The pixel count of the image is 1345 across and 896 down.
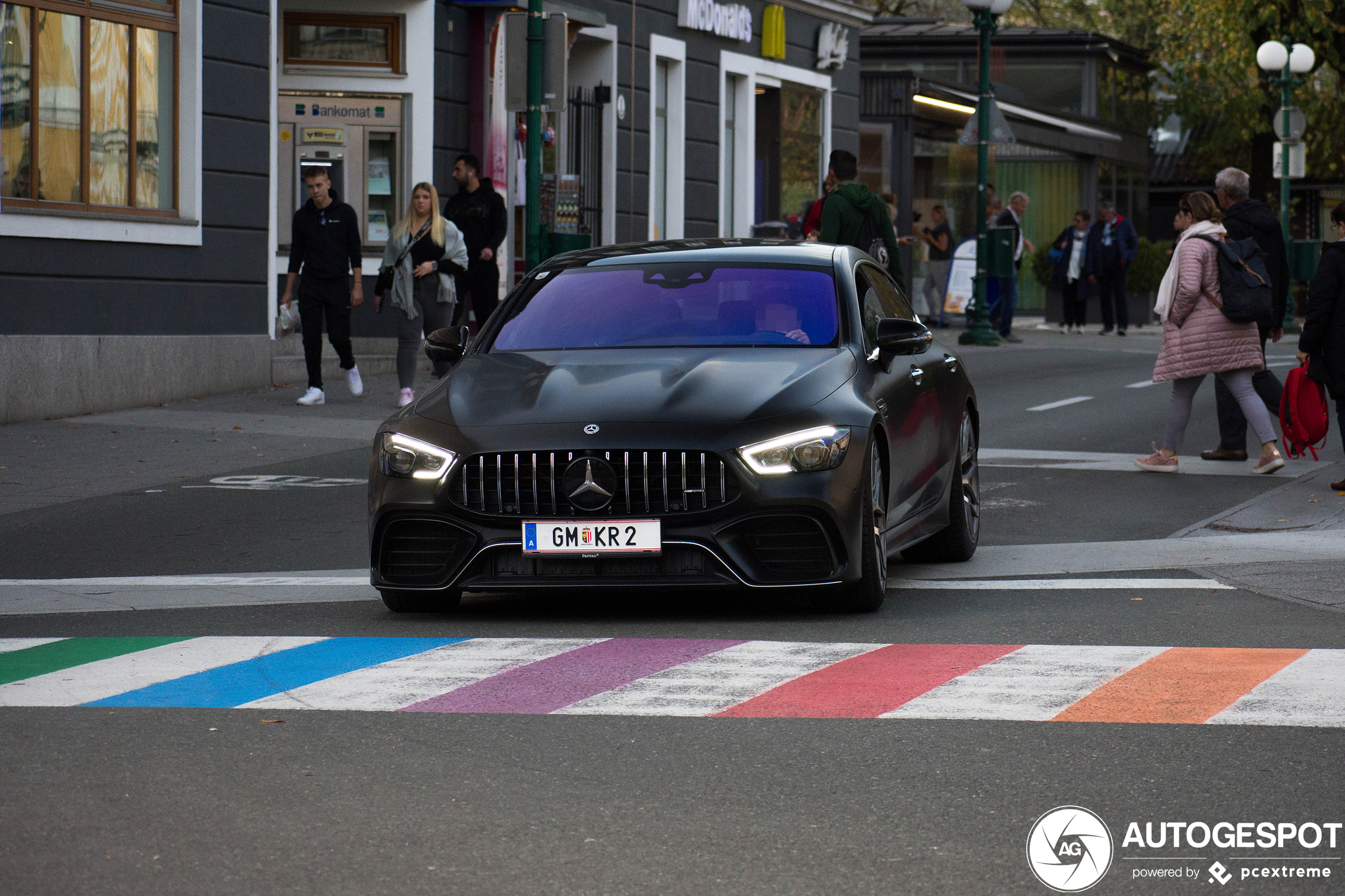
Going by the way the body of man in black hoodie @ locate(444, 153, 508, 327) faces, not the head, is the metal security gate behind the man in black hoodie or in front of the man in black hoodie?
behind

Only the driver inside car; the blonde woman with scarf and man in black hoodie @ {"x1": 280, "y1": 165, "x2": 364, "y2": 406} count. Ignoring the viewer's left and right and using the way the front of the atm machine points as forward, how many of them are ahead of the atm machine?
3

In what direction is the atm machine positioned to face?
toward the camera

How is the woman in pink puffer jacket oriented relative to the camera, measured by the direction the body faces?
to the viewer's left
